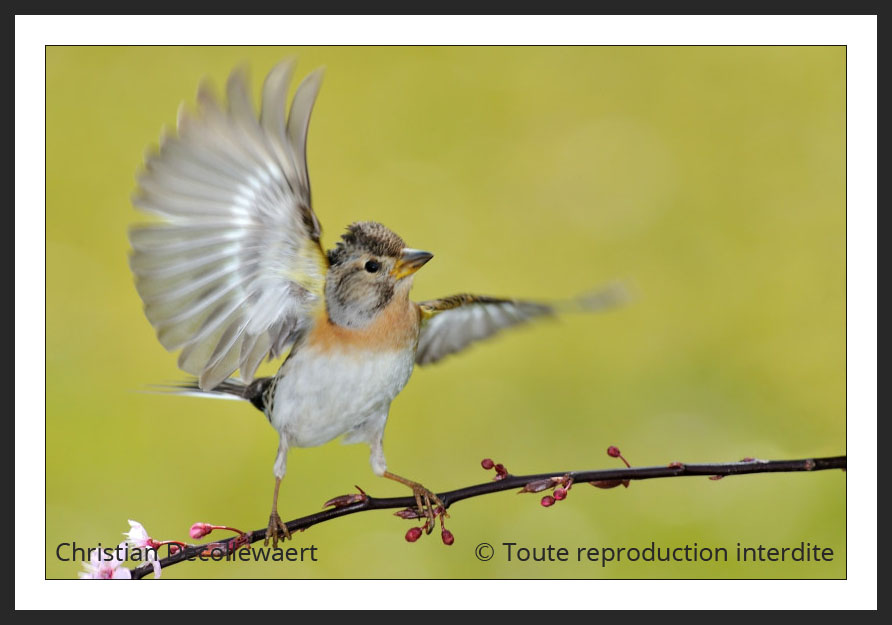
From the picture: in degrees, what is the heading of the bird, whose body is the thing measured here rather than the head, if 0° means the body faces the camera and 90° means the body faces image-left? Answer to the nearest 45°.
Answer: approximately 315°
